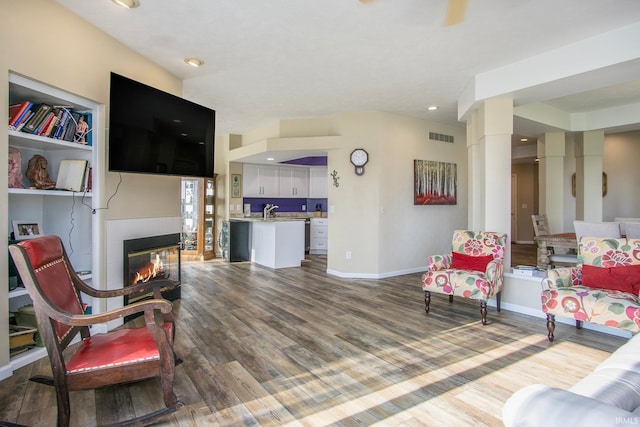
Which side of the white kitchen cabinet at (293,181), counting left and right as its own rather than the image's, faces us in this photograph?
front

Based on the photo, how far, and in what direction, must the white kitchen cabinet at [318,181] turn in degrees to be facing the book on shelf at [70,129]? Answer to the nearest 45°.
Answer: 0° — it already faces it

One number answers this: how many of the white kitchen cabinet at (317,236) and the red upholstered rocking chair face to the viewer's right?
1

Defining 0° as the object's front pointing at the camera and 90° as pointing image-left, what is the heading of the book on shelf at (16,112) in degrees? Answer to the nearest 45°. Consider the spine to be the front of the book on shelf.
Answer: approximately 315°

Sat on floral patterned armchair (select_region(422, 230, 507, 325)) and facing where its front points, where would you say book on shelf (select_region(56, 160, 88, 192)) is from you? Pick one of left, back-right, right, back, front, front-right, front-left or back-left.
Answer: front

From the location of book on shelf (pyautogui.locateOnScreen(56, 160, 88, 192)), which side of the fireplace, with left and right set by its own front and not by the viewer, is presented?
right

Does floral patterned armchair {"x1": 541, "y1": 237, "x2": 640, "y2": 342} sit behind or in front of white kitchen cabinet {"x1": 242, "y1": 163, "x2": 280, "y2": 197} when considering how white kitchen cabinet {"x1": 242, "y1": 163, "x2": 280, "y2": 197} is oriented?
in front

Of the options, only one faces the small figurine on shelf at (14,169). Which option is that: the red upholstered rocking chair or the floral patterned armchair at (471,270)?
the floral patterned armchair

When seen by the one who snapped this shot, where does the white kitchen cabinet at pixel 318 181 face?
facing the viewer

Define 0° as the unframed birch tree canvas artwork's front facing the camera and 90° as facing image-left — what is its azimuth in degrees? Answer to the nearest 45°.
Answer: approximately 315°

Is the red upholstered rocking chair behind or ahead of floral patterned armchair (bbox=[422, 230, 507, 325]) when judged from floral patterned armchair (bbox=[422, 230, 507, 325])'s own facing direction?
ahead

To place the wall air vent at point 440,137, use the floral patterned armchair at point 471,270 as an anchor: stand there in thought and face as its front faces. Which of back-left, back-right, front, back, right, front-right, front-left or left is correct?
back-right

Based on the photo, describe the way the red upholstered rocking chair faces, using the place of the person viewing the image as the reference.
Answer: facing to the right of the viewer
